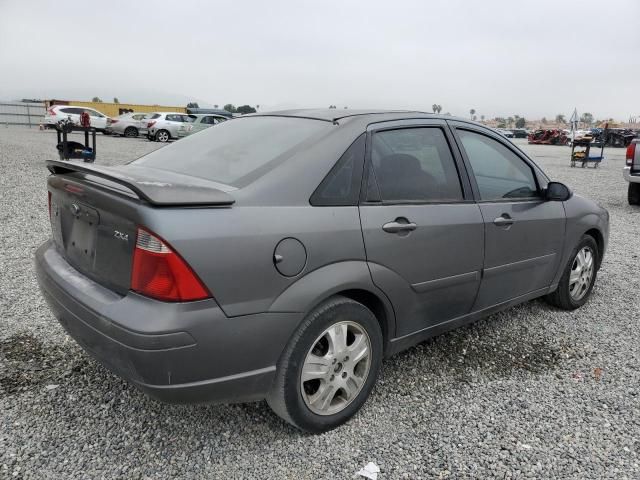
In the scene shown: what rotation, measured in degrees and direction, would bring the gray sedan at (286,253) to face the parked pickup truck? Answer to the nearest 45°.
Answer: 0° — it already faces it

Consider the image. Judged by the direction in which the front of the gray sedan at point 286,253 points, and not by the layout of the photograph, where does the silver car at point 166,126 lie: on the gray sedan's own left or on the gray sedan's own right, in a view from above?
on the gray sedan's own left

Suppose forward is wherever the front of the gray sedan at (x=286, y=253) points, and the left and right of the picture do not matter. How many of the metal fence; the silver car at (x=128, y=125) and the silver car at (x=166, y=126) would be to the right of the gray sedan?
0

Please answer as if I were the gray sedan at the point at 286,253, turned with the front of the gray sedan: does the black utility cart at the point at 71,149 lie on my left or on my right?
on my left

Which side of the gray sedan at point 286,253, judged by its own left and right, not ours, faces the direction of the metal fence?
left

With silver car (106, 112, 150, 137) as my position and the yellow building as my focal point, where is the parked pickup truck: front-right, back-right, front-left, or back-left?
back-right

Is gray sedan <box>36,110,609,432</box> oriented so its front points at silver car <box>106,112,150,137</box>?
no

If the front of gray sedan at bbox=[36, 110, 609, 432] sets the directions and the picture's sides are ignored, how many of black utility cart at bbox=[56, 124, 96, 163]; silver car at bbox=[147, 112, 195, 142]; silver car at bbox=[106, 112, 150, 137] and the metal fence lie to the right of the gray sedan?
0

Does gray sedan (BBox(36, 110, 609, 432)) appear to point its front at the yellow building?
no

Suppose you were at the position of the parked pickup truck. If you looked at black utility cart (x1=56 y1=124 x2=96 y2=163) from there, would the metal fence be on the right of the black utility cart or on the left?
right

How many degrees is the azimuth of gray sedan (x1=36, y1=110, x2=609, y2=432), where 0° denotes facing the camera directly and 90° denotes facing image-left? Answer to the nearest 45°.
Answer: approximately 225°

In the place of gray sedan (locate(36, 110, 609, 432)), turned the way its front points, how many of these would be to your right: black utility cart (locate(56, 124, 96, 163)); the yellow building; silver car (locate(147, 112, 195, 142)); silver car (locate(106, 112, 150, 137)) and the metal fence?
0
